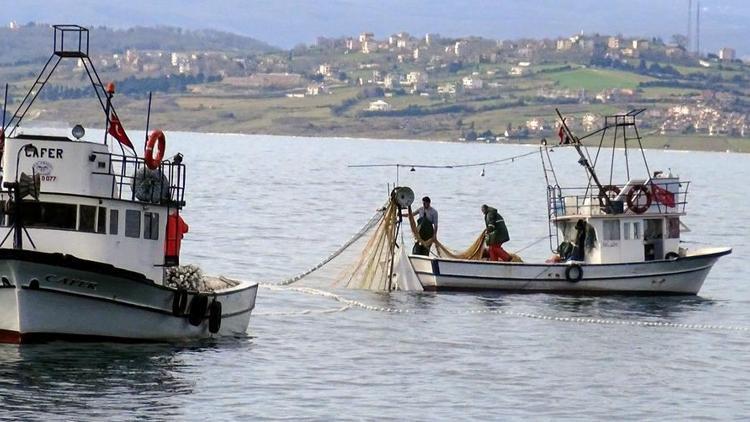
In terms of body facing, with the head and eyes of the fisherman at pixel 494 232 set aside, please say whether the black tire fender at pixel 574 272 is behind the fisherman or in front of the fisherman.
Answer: behind

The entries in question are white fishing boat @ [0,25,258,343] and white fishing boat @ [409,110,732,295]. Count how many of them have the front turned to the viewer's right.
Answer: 1

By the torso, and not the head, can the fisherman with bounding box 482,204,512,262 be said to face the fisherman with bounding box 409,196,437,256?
yes

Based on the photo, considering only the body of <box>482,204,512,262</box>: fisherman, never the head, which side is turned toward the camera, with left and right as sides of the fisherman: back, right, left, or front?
left

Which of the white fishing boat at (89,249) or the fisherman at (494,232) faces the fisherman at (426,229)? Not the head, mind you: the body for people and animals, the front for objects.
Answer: the fisherman at (494,232)

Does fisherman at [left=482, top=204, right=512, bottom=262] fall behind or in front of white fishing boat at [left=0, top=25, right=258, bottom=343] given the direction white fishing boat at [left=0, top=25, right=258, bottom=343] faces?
behind

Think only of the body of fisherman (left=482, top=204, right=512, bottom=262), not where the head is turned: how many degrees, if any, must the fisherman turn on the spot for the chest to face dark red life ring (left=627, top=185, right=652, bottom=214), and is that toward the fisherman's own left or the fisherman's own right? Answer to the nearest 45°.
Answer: approximately 180°

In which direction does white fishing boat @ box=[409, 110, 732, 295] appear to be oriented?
to the viewer's right

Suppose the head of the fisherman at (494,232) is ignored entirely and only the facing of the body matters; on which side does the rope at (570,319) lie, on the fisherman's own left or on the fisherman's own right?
on the fisherman's own left

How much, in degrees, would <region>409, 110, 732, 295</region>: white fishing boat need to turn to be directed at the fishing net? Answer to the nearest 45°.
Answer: approximately 180°
